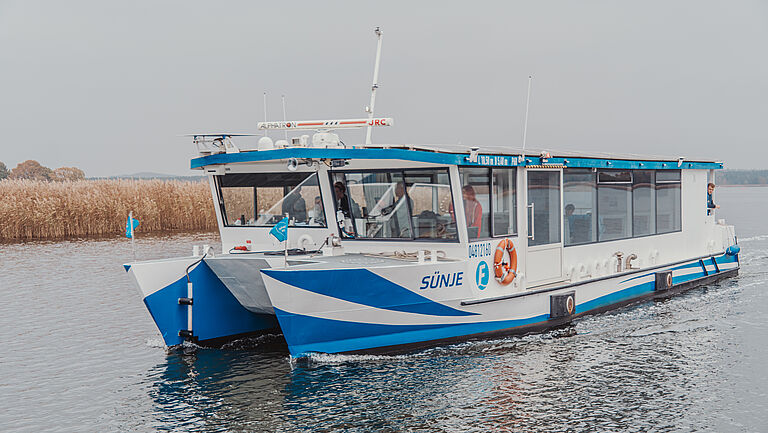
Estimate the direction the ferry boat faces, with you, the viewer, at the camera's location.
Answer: facing the viewer and to the left of the viewer

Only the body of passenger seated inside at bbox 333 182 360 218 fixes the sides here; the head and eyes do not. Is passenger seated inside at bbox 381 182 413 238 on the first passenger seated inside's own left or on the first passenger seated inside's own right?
on the first passenger seated inside's own left

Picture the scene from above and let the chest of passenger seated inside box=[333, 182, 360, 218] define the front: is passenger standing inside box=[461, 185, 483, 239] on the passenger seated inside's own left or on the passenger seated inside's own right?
on the passenger seated inside's own left
